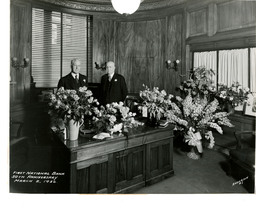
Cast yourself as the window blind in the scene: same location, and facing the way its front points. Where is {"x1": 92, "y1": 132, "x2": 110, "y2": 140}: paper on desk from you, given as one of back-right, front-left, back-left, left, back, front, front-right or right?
front-right

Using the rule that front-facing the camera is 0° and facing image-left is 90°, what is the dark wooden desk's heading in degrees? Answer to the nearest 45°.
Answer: approximately 315°

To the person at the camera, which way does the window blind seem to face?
facing the viewer and to the right of the viewer

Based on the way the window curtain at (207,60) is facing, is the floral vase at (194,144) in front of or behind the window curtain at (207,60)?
in front

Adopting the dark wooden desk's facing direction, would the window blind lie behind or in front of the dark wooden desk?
behind

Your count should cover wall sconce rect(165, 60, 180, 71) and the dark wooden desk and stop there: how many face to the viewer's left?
0

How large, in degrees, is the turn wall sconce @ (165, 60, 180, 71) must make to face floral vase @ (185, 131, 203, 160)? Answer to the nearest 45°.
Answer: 0° — it already faces it
